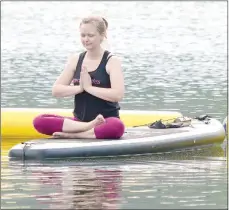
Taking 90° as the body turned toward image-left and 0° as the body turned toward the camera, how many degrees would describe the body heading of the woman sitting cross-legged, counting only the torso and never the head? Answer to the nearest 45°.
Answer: approximately 45°
